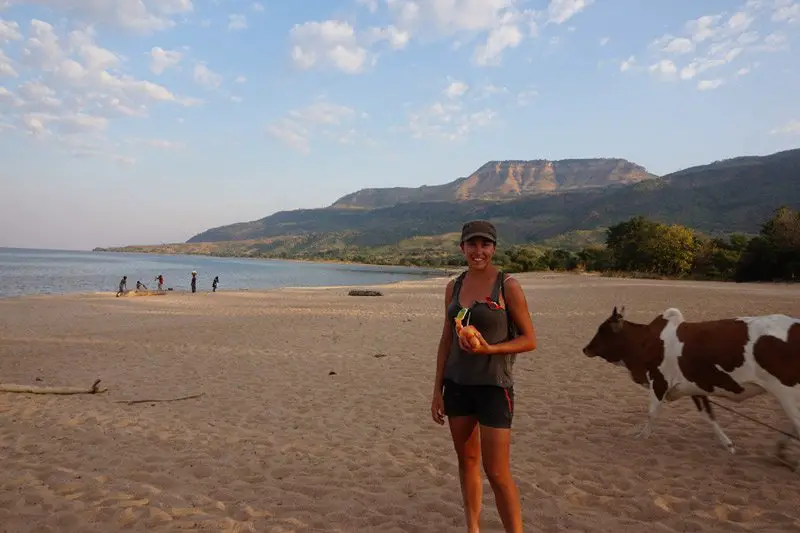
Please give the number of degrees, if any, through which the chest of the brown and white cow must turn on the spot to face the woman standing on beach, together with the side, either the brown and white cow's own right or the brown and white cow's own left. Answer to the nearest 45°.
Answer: approximately 90° to the brown and white cow's own left

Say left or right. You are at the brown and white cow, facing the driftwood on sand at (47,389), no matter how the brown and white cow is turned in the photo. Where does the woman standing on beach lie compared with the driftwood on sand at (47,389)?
left

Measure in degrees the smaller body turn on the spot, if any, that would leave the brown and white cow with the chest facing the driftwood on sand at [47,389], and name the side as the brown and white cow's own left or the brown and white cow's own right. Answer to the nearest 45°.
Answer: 0° — it already faces it

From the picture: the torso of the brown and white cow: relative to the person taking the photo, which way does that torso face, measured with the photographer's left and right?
facing to the left of the viewer

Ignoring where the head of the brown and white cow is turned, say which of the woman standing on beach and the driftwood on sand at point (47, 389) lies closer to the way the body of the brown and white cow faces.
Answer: the driftwood on sand
